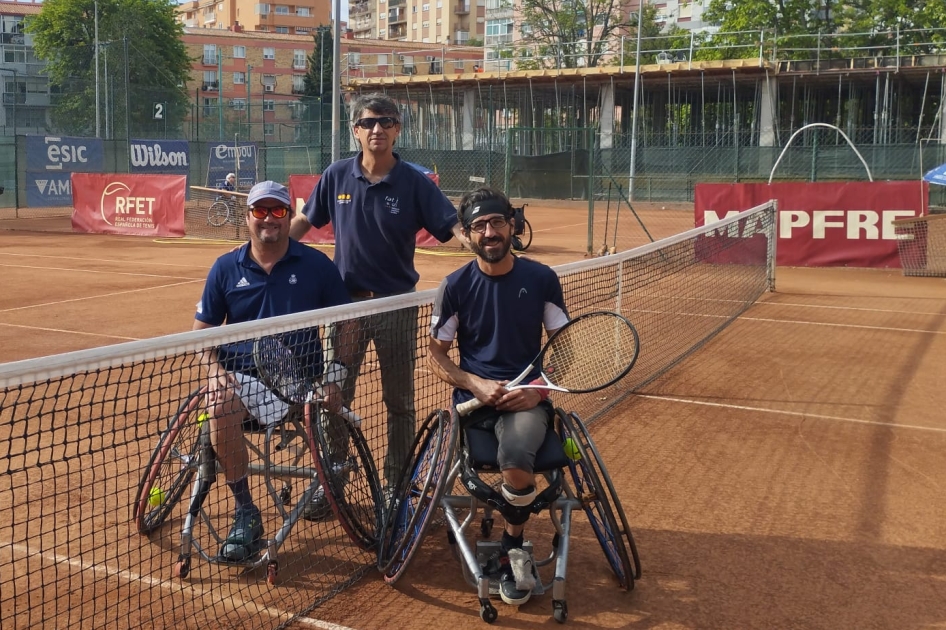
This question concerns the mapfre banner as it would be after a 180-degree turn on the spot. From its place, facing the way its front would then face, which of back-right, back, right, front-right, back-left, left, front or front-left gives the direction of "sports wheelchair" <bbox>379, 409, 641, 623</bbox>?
back

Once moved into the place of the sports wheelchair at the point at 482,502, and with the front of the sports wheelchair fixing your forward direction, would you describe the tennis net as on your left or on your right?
on your right

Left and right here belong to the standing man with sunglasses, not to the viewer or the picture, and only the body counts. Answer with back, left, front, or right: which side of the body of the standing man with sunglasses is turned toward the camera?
front

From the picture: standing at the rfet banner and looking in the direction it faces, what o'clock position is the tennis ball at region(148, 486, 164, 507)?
The tennis ball is roughly at 12 o'clock from the rfet banner.

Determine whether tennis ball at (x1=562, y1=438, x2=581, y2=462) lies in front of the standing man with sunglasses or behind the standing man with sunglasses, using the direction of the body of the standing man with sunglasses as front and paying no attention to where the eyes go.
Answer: in front

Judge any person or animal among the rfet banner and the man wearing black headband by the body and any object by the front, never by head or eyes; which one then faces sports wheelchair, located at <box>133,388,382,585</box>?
the rfet banner

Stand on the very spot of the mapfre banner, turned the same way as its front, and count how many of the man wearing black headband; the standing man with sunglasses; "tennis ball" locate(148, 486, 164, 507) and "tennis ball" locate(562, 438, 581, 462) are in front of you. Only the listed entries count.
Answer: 4

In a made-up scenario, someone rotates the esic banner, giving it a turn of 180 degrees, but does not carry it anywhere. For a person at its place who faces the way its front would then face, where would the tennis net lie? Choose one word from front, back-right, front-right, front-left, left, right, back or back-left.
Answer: back

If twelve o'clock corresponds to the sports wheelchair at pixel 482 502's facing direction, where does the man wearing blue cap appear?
The man wearing blue cap is roughly at 4 o'clock from the sports wheelchair.

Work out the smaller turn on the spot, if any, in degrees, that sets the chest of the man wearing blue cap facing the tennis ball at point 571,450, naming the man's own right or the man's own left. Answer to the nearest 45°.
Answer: approximately 45° to the man's own left

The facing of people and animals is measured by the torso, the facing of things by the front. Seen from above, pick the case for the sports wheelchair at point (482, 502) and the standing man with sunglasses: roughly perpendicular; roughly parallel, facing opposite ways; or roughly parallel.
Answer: roughly parallel

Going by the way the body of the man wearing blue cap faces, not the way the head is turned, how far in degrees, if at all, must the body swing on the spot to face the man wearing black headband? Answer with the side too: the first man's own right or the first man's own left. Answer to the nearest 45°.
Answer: approximately 45° to the first man's own left

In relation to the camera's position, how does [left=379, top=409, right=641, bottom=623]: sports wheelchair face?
facing the viewer

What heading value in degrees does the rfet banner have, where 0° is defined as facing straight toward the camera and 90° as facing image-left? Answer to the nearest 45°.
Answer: approximately 0°

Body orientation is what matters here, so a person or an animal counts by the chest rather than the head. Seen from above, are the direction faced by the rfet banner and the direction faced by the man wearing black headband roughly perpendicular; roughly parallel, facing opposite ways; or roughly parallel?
roughly parallel

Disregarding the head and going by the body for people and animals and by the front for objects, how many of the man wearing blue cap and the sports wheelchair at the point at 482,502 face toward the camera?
2
